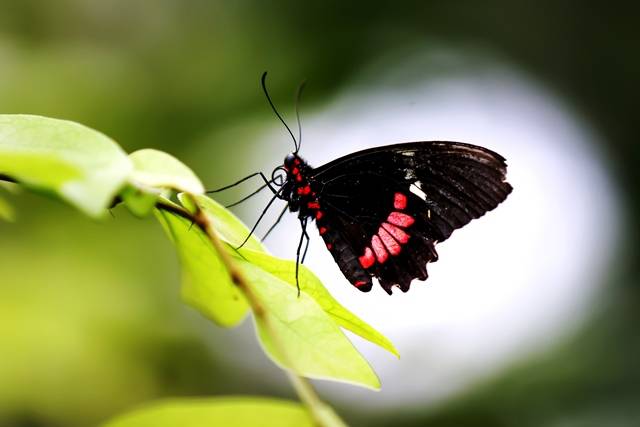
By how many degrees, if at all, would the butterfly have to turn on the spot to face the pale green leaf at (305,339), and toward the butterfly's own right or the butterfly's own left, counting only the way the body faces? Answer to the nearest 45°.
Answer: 0° — it already faces it

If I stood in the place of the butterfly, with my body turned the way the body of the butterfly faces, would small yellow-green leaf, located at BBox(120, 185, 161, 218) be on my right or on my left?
on my left

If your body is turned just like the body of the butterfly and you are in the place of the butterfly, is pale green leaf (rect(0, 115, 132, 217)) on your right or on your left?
on your left

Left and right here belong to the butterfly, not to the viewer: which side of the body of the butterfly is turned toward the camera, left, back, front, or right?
left
